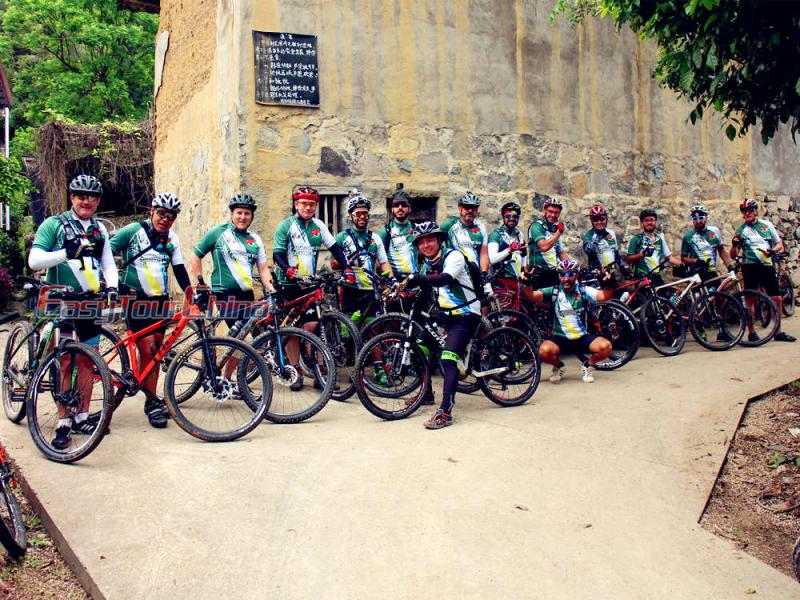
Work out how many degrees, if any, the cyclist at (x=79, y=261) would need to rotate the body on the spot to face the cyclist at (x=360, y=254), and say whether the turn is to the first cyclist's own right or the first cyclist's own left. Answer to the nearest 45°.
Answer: approximately 135° to the first cyclist's own left

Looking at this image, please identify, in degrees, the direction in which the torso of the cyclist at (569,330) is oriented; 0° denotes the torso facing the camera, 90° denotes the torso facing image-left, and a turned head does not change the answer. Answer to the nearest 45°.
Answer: approximately 0°

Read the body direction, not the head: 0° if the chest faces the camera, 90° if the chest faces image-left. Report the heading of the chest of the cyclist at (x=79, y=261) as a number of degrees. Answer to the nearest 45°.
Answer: approximately 0°
